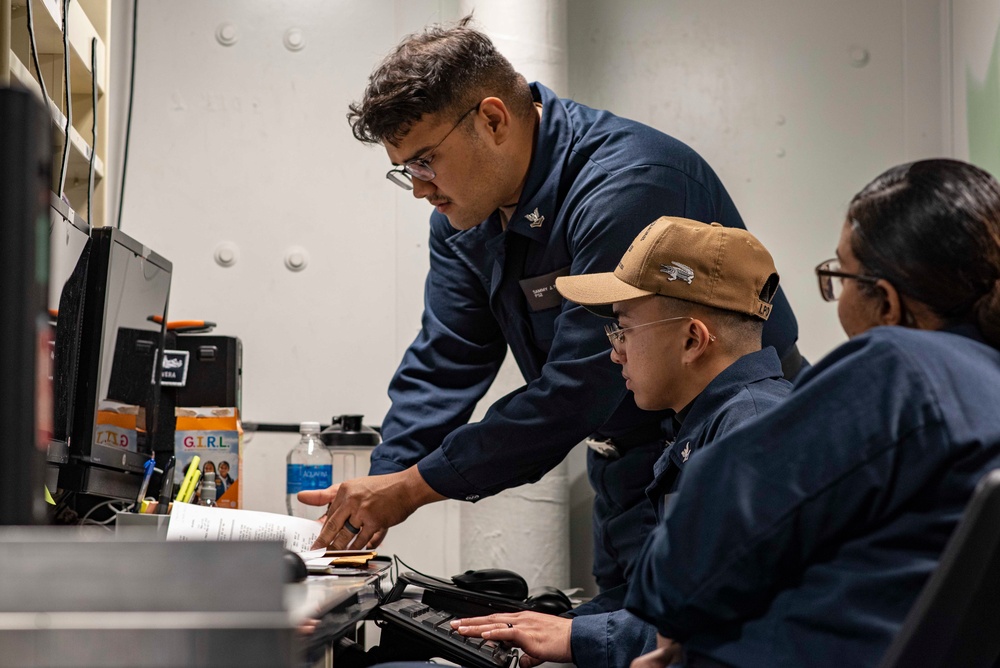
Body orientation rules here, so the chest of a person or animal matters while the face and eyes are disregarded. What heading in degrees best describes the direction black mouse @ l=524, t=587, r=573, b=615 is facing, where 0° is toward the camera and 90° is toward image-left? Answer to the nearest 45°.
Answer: approximately 90°

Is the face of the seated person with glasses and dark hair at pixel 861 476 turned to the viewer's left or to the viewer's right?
to the viewer's left

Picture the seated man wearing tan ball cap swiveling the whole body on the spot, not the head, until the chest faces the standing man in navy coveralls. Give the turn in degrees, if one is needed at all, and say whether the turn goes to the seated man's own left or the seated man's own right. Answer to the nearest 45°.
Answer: approximately 45° to the seated man's own right

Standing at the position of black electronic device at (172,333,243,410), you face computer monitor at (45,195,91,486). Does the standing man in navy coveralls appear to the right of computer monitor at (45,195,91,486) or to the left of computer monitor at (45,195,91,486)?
left

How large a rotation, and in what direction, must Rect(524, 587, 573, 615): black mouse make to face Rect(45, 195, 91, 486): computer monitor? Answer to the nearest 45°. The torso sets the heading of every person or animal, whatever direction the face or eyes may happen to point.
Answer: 0° — it already faces it

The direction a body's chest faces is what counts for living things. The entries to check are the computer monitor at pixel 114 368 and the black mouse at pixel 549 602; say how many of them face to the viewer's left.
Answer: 1

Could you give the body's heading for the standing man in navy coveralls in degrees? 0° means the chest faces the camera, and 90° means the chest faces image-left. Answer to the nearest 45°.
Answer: approximately 45°

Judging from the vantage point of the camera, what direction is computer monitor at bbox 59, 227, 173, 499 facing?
facing to the right of the viewer

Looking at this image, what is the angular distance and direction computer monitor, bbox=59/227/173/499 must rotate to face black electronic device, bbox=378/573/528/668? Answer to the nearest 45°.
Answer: approximately 45° to its right

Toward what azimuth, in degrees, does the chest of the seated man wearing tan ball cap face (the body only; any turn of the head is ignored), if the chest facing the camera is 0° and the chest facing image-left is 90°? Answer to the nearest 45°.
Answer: approximately 90°

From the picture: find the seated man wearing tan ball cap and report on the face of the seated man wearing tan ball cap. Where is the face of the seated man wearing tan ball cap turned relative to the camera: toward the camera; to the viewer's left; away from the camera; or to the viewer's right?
to the viewer's left

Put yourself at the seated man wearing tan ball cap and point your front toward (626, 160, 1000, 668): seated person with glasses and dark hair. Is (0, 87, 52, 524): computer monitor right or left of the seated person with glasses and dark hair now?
right
